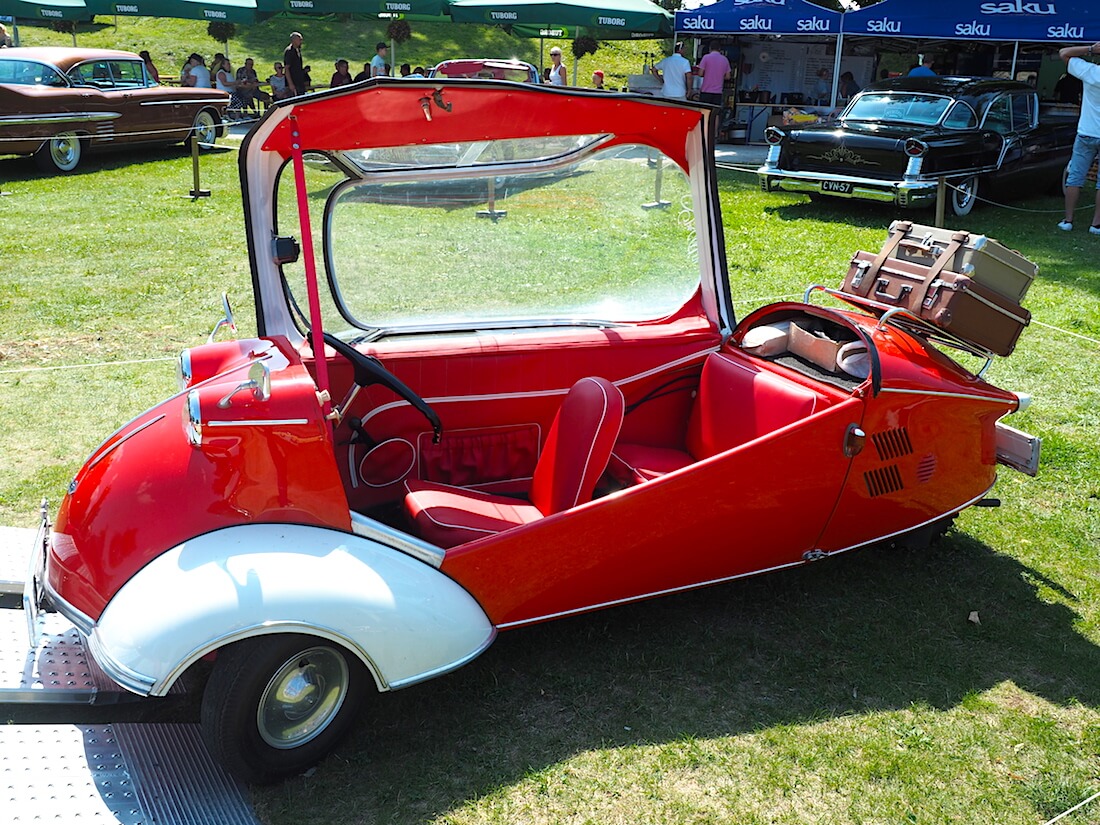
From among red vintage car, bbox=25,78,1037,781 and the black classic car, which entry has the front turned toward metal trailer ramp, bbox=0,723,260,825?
the red vintage car

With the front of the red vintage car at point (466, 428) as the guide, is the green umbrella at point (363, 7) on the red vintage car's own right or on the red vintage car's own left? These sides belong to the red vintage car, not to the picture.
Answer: on the red vintage car's own right

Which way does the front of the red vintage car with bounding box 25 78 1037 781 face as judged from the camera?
facing the viewer and to the left of the viewer

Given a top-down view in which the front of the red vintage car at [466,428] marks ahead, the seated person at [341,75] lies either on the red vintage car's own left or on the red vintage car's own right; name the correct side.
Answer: on the red vintage car's own right
